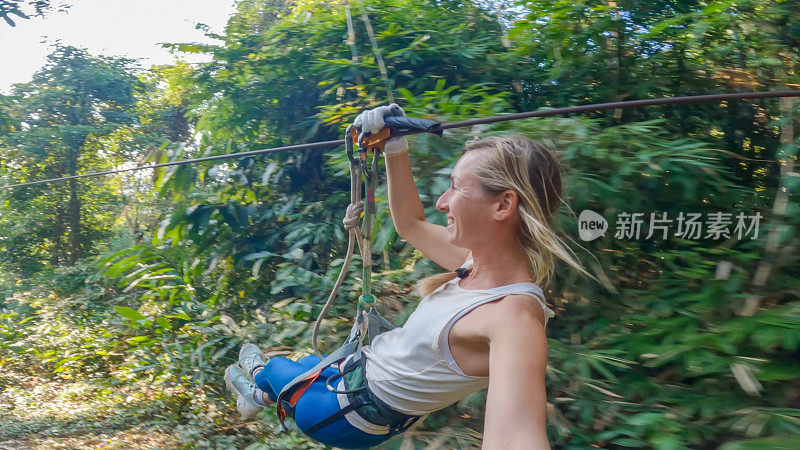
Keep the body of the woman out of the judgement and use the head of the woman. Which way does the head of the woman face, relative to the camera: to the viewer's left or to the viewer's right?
to the viewer's left

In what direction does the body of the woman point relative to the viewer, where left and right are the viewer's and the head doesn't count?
facing to the left of the viewer
